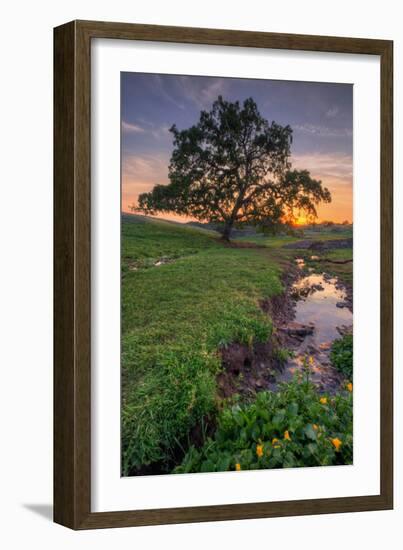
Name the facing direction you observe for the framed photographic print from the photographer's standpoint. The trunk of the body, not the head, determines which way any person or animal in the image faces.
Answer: facing the viewer and to the right of the viewer
